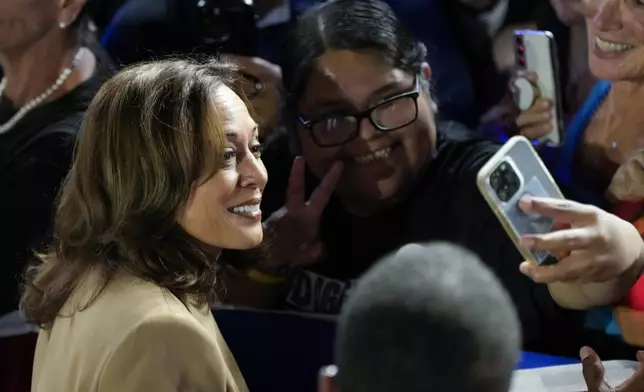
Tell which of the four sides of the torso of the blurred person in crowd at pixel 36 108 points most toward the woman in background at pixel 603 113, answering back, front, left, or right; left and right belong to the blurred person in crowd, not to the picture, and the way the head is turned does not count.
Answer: left

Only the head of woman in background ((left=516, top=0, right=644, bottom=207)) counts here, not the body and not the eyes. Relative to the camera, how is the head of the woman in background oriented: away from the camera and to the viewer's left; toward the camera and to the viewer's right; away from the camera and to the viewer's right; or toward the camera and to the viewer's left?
toward the camera and to the viewer's left

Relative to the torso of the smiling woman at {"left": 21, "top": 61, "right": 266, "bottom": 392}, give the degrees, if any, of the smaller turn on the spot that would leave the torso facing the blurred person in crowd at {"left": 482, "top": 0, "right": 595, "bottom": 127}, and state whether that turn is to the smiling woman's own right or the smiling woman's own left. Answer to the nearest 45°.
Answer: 0° — they already face them

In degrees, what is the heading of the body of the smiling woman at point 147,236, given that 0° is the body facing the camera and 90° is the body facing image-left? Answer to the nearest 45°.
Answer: approximately 270°

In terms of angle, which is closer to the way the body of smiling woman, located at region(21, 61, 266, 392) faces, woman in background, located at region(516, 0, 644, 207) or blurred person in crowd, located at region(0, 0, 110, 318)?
the woman in background

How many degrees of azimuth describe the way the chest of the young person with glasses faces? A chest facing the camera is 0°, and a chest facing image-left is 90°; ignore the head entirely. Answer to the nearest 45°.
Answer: approximately 0°

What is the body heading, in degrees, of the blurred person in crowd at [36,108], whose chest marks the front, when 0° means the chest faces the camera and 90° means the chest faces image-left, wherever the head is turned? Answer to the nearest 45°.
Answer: approximately 45°

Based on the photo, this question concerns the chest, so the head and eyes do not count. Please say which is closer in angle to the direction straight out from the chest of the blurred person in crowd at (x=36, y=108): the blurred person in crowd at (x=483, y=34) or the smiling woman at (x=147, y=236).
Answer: the smiling woman

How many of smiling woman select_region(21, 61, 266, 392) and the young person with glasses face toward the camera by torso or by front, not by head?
1

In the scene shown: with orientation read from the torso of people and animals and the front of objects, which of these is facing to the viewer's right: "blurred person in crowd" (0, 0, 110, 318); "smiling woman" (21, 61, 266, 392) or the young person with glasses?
the smiling woman
